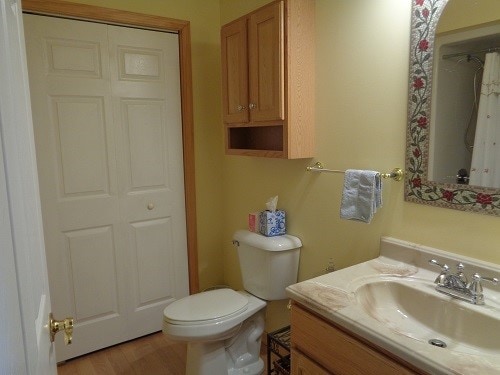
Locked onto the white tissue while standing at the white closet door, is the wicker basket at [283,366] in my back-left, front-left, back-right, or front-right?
front-right

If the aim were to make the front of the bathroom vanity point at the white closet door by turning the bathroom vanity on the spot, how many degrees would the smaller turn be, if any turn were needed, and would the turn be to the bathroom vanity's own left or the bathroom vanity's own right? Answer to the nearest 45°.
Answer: approximately 45° to the bathroom vanity's own right

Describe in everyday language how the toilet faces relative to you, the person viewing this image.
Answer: facing the viewer and to the left of the viewer

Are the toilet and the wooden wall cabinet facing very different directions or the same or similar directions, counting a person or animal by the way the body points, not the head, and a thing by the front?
same or similar directions

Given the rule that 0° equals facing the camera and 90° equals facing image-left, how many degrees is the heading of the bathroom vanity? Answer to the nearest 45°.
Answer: approximately 45°

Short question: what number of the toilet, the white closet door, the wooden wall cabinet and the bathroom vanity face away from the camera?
0

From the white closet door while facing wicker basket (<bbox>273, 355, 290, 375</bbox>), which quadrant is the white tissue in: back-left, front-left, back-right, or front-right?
front-left

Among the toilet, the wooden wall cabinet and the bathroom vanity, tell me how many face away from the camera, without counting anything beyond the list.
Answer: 0

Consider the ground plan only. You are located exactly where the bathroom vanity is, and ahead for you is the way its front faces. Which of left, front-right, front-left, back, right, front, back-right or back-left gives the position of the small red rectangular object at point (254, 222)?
right

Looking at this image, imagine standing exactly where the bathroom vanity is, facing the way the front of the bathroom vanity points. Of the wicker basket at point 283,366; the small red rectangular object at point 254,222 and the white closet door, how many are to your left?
0

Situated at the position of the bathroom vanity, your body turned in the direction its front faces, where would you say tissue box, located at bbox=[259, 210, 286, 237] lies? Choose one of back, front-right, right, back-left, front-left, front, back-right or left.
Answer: right

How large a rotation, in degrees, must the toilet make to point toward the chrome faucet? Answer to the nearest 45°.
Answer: approximately 90° to its left
